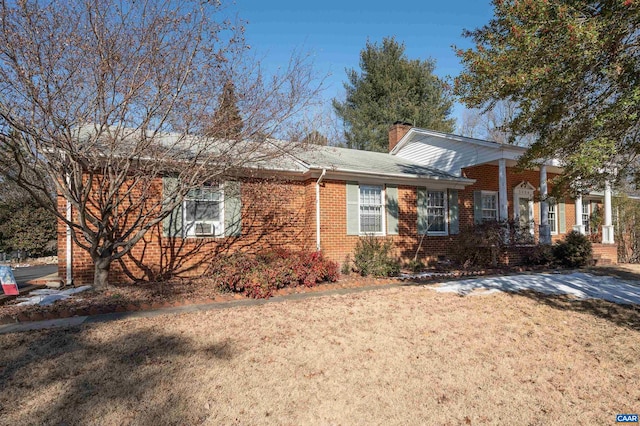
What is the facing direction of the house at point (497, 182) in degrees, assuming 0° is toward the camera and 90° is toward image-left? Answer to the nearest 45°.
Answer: approximately 315°

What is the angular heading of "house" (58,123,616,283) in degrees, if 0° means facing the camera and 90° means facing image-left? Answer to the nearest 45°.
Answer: approximately 315°

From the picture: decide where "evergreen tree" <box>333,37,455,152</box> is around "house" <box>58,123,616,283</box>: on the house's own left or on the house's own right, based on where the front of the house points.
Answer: on the house's own left
